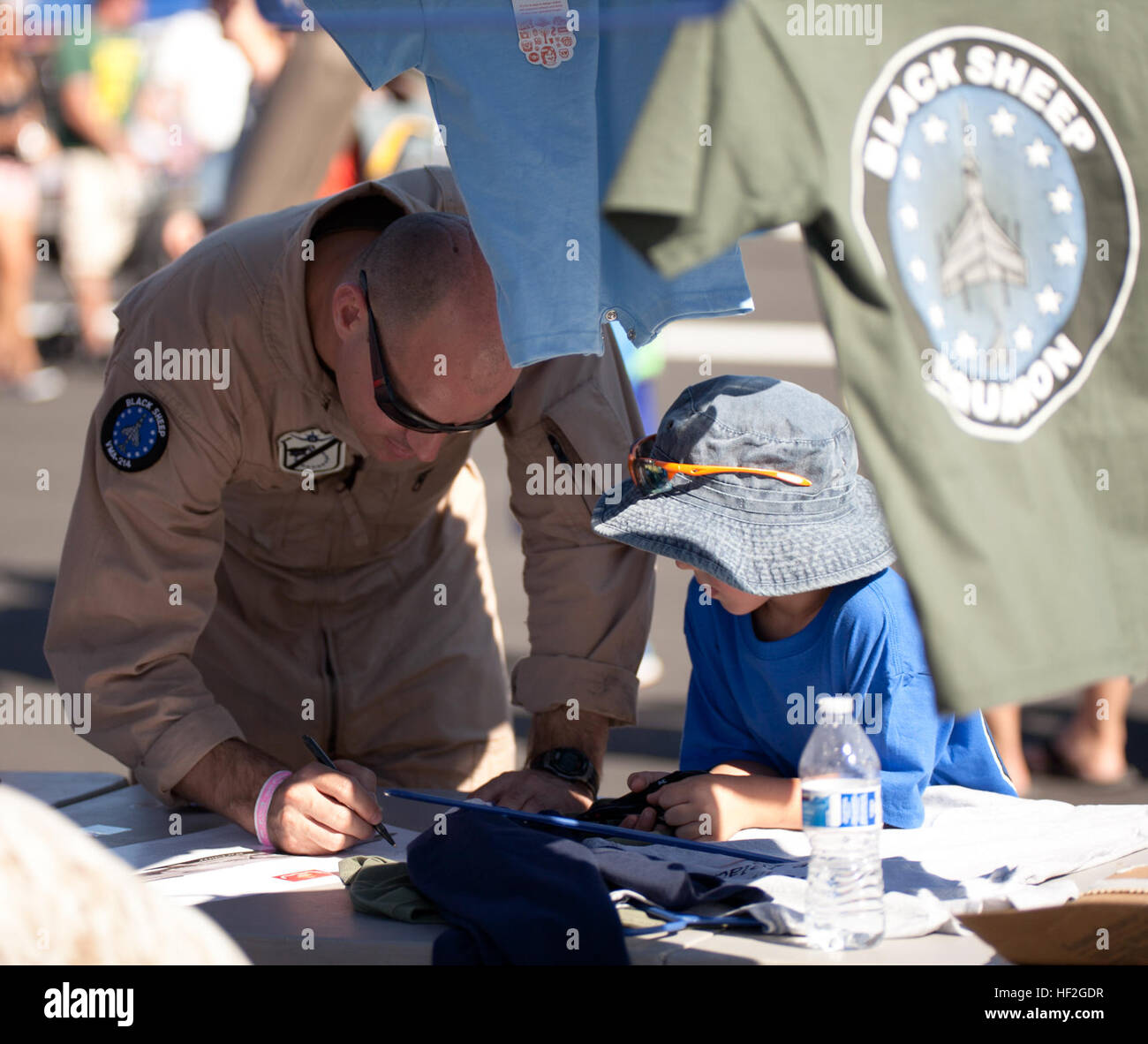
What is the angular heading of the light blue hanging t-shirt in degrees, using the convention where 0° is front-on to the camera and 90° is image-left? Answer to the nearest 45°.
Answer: approximately 0°

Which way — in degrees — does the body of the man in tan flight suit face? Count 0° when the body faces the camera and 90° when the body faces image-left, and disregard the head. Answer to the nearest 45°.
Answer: approximately 315°

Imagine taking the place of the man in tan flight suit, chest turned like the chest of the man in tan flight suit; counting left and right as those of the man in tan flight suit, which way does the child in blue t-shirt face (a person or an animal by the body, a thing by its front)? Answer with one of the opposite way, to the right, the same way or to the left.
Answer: to the right

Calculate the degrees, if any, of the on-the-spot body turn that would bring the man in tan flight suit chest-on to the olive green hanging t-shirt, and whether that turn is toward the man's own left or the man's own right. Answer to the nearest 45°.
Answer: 0° — they already face it

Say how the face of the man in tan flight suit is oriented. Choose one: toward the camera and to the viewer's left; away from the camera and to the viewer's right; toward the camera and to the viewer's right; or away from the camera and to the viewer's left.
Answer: toward the camera and to the viewer's right
